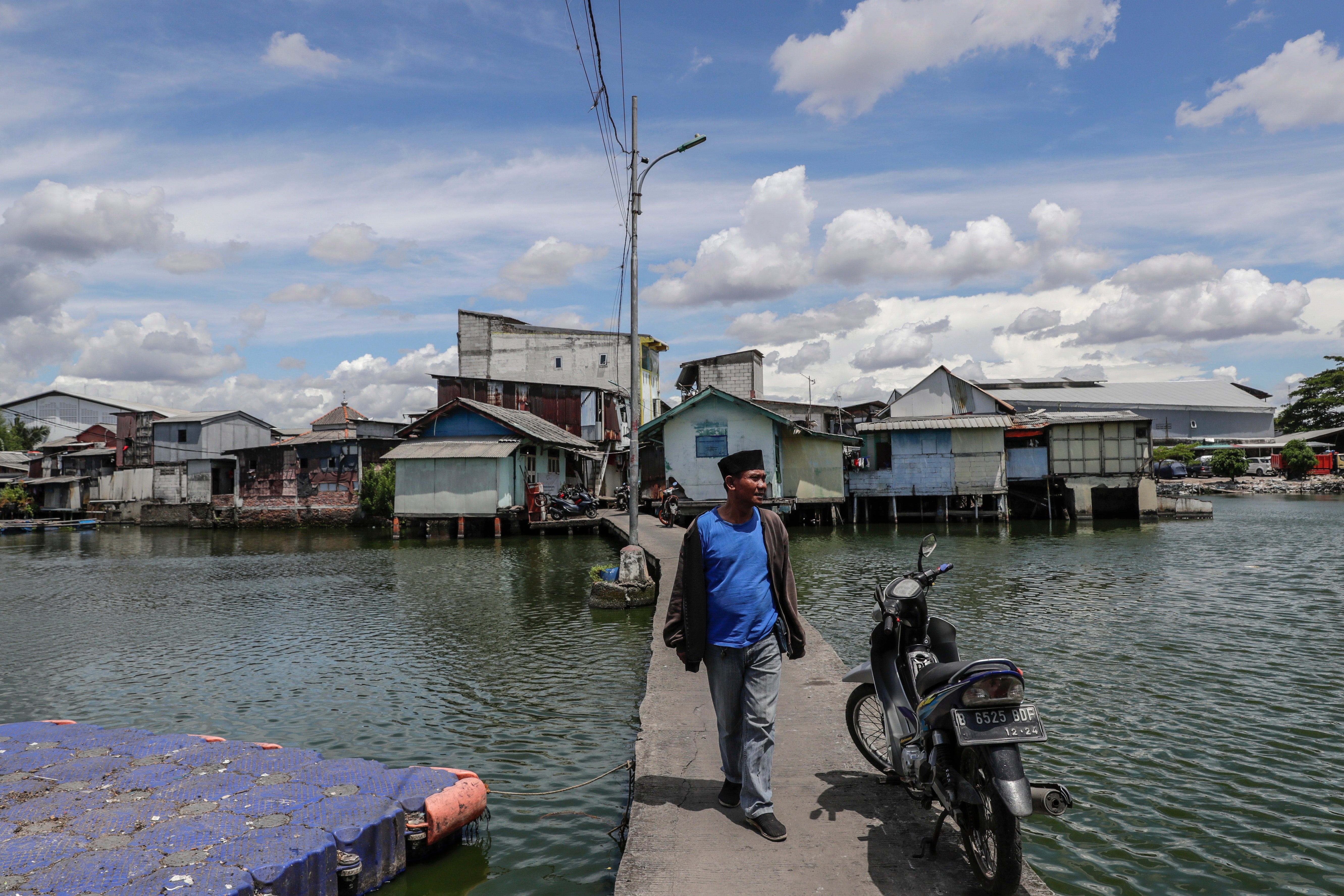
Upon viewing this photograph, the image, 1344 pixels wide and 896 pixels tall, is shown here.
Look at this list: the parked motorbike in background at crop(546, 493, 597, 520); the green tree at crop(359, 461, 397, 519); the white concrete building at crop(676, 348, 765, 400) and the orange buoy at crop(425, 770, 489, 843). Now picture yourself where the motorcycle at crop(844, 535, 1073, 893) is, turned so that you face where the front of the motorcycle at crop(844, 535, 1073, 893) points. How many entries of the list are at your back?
0

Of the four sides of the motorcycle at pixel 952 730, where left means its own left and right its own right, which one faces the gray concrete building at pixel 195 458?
front

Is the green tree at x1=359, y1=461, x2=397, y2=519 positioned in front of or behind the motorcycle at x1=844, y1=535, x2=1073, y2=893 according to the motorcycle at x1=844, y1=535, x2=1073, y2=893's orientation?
in front

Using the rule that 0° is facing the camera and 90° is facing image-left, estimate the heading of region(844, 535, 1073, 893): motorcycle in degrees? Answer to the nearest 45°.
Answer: approximately 135°

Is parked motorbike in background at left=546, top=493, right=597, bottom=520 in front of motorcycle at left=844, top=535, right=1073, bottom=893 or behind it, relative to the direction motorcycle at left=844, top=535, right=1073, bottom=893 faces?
in front

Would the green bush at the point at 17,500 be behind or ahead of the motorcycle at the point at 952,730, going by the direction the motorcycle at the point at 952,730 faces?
ahead

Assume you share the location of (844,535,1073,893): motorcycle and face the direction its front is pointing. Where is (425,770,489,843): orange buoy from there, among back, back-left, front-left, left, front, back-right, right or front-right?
front-left

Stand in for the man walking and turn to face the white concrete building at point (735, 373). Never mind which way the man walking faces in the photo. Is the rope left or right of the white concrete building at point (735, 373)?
left

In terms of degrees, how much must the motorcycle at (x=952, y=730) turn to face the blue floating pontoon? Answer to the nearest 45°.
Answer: approximately 45° to its left

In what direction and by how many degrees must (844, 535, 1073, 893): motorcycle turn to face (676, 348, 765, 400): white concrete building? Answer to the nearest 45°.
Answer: approximately 45° to its right
